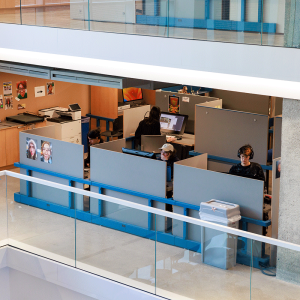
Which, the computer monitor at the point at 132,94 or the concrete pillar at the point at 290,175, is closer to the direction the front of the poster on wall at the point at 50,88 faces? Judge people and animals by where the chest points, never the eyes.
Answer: the concrete pillar

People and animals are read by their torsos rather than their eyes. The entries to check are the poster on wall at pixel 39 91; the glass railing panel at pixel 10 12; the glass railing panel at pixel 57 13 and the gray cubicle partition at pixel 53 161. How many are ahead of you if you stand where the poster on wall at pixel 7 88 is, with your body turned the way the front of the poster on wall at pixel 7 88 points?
3

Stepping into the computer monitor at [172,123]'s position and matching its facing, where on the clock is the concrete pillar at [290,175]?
The concrete pillar is roughly at 10 o'clock from the computer monitor.

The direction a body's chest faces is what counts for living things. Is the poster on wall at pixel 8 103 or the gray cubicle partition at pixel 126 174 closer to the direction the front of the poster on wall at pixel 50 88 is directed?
the gray cubicle partition

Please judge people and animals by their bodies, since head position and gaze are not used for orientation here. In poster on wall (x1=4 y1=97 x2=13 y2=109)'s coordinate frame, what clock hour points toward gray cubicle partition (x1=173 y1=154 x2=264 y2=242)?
The gray cubicle partition is roughly at 11 o'clock from the poster on wall.

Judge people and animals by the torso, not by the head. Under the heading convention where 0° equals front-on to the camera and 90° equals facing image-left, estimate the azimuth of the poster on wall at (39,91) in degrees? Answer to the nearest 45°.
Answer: approximately 0°

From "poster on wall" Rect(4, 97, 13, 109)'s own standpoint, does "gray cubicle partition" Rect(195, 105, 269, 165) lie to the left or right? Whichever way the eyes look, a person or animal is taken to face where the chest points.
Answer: on its left

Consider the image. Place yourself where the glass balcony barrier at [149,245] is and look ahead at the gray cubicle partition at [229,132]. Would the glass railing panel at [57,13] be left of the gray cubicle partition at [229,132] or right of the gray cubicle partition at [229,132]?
left
